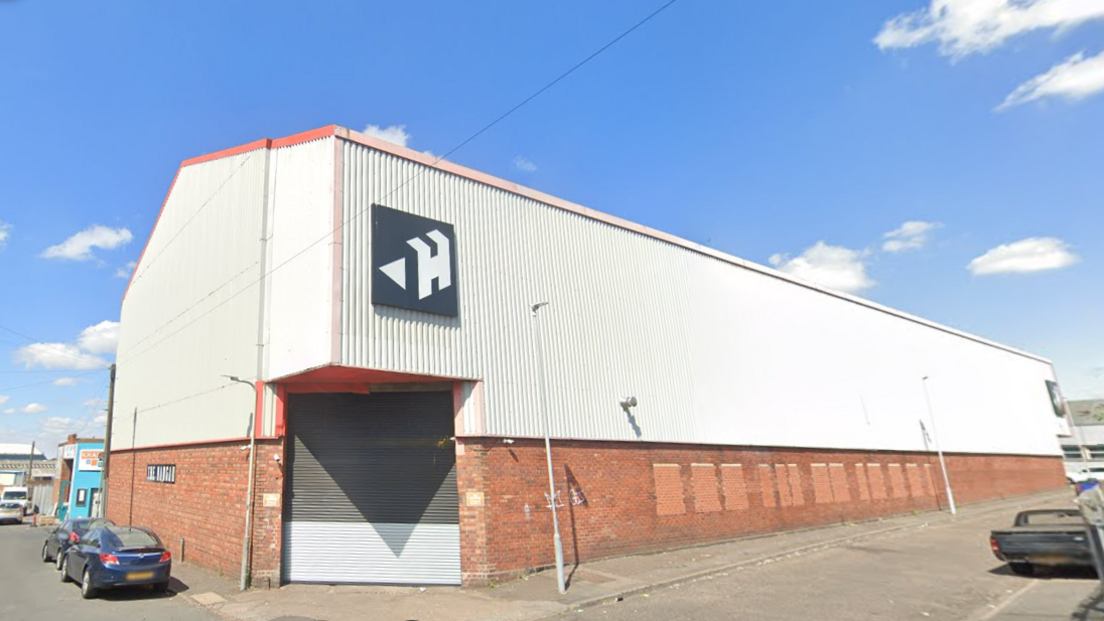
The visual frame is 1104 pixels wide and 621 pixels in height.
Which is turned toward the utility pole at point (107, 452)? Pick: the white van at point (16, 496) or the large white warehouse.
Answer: the white van

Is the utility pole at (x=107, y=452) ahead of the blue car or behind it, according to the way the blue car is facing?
ahead

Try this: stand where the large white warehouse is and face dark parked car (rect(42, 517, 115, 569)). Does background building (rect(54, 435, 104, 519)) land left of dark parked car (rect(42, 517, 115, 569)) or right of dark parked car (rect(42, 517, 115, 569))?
right

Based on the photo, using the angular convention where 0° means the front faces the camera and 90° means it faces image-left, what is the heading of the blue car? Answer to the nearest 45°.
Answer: approximately 135°

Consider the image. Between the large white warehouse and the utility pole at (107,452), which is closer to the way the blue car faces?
the utility pole

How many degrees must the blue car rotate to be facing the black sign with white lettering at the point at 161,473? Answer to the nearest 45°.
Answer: approximately 45° to its right

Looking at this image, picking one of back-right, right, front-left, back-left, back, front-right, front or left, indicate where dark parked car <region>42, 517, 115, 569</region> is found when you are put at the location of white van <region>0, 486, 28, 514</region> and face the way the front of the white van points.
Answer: front

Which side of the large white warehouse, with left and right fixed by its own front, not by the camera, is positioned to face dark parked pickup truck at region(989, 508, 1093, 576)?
left

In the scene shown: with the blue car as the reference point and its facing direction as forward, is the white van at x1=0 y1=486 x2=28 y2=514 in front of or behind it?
in front

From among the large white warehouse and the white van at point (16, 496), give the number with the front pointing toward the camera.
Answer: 2

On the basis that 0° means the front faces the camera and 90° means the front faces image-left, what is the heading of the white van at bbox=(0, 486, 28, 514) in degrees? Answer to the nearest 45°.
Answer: approximately 0°

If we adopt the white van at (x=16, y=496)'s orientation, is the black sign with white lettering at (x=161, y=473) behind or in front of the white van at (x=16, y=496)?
in front

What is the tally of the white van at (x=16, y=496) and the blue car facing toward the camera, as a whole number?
1
